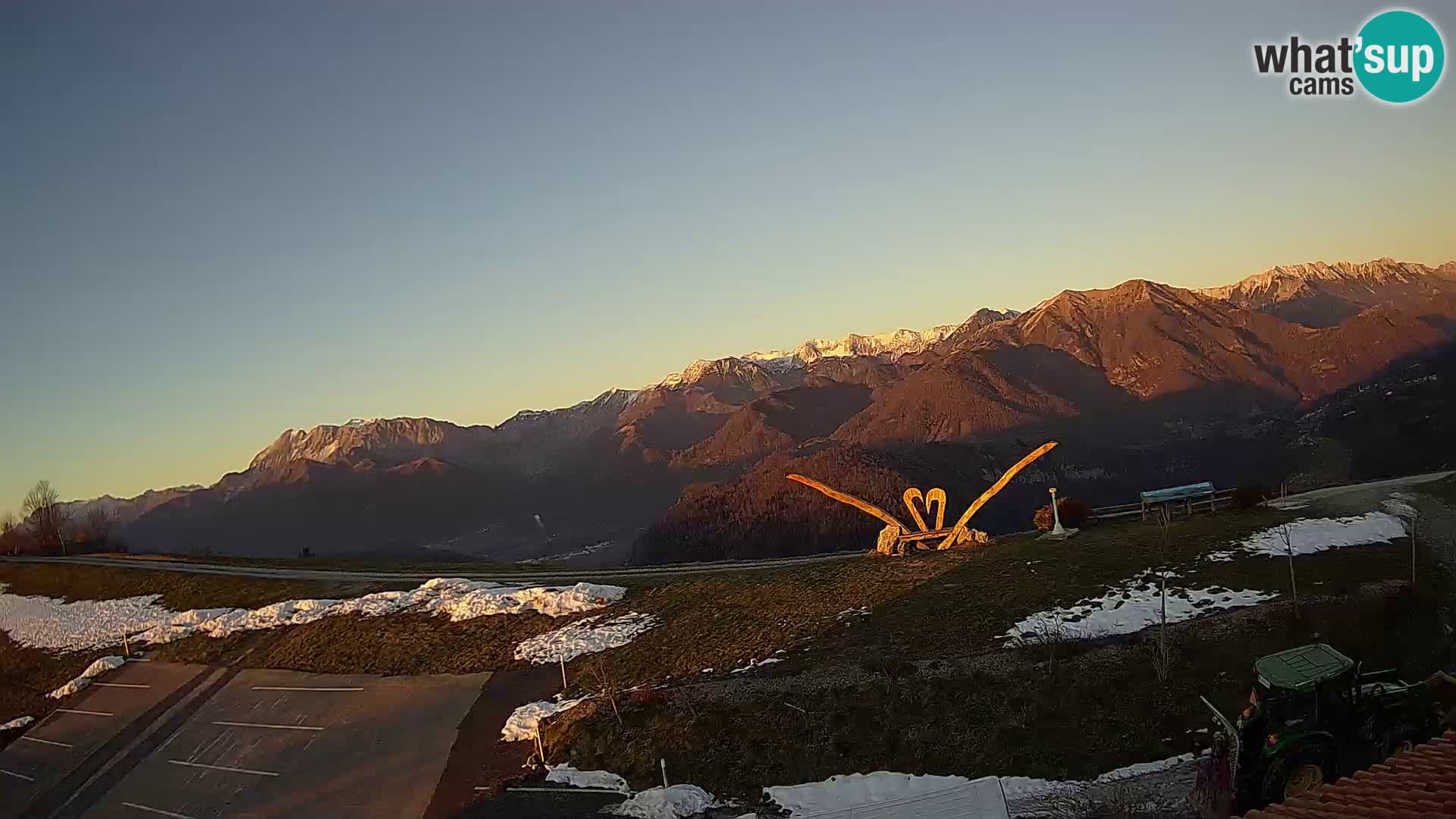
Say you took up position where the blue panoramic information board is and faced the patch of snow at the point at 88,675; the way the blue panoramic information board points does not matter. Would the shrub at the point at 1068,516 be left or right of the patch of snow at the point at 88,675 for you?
right

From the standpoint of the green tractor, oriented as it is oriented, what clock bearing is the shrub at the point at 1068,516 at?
The shrub is roughly at 10 o'clock from the green tractor.

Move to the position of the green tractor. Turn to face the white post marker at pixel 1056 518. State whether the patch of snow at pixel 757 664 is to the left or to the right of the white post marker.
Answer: left

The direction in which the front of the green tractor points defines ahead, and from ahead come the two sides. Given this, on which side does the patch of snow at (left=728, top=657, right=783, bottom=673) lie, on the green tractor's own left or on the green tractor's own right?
on the green tractor's own left

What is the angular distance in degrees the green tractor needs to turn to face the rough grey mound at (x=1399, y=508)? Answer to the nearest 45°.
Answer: approximately 45° to its left

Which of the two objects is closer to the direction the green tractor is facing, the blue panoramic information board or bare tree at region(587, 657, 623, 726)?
the blue panoramic information board

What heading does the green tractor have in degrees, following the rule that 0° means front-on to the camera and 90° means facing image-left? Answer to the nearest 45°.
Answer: approximately 225°

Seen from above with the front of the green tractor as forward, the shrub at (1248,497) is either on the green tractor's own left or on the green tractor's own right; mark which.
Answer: on the green tractor's own left
